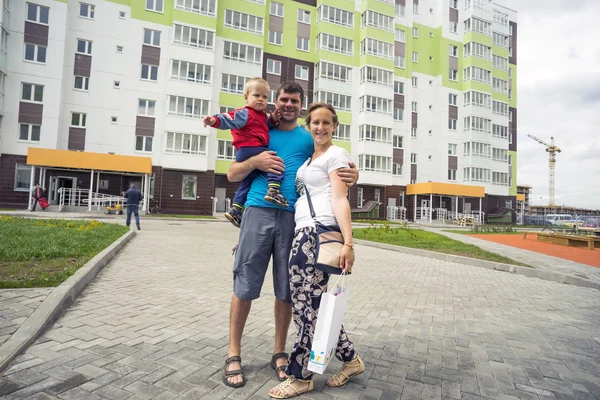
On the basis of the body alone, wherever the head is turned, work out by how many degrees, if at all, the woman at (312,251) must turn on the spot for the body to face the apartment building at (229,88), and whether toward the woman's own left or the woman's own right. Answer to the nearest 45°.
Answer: approximately 135° to the woman's own right

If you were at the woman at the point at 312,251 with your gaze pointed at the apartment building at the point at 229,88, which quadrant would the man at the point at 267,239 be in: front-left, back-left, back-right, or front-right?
front-left

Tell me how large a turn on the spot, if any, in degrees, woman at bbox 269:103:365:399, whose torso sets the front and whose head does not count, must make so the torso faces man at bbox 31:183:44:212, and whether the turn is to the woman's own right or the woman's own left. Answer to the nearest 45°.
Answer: approximately 90° to the woman's own right

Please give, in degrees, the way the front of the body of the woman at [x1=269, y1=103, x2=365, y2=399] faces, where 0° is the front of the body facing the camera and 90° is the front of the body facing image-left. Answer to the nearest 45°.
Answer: approximately 45°

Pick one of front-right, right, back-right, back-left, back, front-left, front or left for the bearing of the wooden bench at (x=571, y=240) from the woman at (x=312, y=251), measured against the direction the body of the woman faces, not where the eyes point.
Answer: back

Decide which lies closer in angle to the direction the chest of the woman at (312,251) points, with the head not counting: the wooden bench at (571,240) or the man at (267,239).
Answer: the man

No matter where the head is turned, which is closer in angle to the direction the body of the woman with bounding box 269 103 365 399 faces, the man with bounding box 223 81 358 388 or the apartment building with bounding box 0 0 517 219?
the man

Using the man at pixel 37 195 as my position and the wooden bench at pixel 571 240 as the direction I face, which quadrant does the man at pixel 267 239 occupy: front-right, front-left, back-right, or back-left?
front-right
